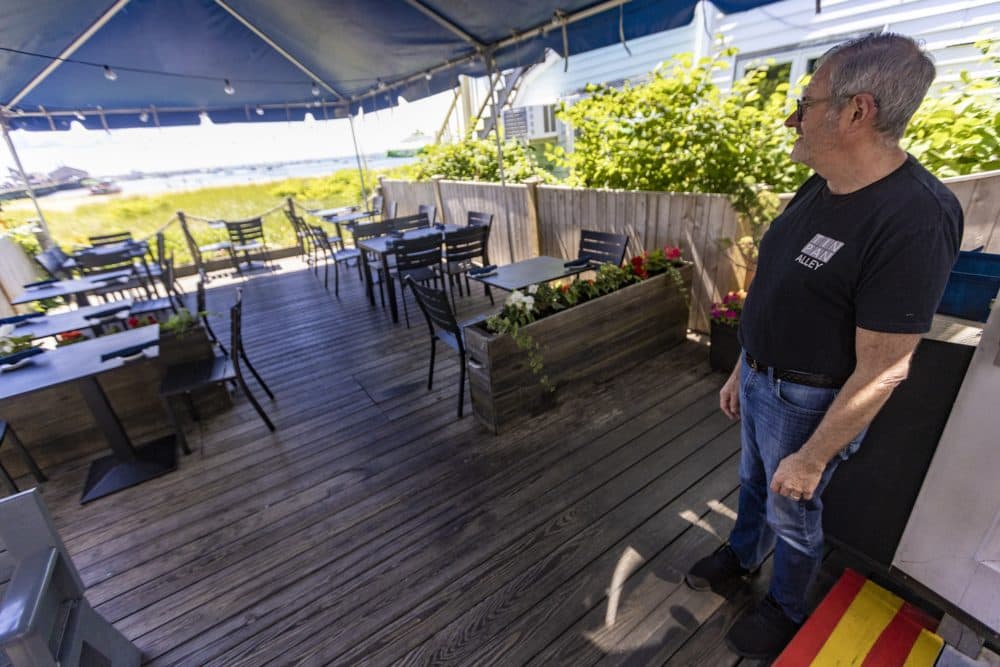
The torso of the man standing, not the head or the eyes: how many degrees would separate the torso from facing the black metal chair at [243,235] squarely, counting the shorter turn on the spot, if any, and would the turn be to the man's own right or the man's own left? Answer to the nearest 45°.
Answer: approximately 45° to the man's own right

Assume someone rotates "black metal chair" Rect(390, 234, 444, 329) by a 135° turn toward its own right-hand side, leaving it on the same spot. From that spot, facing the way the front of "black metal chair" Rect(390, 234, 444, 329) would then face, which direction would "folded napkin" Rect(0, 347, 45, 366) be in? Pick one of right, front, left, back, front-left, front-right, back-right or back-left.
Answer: back-right

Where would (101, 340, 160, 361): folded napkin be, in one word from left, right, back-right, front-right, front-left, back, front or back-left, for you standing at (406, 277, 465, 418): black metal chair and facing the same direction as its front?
back-left

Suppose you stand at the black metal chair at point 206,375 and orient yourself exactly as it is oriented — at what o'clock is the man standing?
The man standing is roughly at 8 o'clock from the black metal chair.

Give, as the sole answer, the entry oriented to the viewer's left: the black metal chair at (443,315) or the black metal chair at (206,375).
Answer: the black metal chair at (206,375)

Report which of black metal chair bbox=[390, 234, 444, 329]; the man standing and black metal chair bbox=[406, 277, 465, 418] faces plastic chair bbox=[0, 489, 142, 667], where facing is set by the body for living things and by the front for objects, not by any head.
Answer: the man standing

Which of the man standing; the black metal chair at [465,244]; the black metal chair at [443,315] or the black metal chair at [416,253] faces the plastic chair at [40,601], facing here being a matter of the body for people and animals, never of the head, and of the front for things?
the man standing

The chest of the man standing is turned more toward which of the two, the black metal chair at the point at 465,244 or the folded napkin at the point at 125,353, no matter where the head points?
the folded napkin

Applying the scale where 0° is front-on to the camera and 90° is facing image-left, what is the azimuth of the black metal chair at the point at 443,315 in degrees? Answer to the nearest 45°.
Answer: approximately 225°

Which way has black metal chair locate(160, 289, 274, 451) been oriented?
to the viewer's left

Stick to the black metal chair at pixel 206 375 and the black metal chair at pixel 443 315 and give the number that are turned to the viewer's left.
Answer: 1

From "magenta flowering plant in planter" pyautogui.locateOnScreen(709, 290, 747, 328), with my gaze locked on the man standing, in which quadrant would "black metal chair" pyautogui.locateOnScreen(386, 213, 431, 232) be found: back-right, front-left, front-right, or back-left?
back-right
